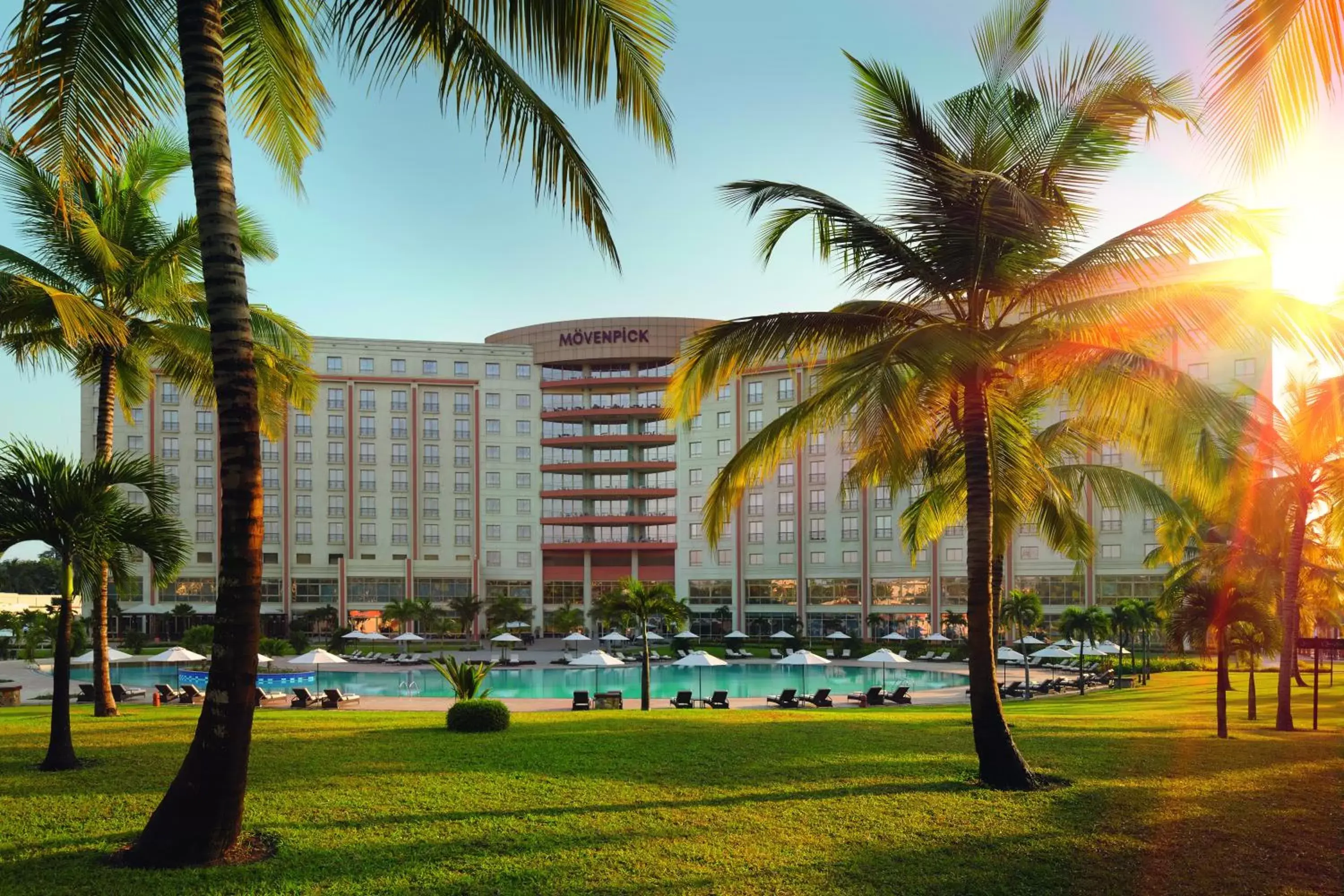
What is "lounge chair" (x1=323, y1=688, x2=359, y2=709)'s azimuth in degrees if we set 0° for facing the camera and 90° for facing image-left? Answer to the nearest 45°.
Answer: approximately 225°

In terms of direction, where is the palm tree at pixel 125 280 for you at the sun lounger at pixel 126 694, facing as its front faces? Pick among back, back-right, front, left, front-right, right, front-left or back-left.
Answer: back-right

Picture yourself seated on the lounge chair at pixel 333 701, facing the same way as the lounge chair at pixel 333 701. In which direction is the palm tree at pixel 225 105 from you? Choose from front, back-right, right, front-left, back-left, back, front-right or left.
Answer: back-right

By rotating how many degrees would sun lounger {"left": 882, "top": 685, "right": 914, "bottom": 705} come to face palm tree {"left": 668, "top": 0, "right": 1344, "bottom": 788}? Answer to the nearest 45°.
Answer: approximately 135° to its left

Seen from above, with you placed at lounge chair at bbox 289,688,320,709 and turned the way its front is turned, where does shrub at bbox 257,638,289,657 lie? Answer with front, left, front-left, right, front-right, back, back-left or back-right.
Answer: front-left

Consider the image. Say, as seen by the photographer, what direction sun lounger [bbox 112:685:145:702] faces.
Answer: facing away from the viewer and to the right of the viewer

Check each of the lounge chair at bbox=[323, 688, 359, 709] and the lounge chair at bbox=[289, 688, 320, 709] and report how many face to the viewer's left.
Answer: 0

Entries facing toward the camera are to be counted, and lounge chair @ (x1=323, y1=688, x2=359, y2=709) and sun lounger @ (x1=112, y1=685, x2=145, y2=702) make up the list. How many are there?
0

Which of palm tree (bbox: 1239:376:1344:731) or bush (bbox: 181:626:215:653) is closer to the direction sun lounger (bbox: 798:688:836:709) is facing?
the bush

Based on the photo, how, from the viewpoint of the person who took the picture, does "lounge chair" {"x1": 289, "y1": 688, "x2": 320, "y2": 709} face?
facing away from the viewer and to the right of the viewer
